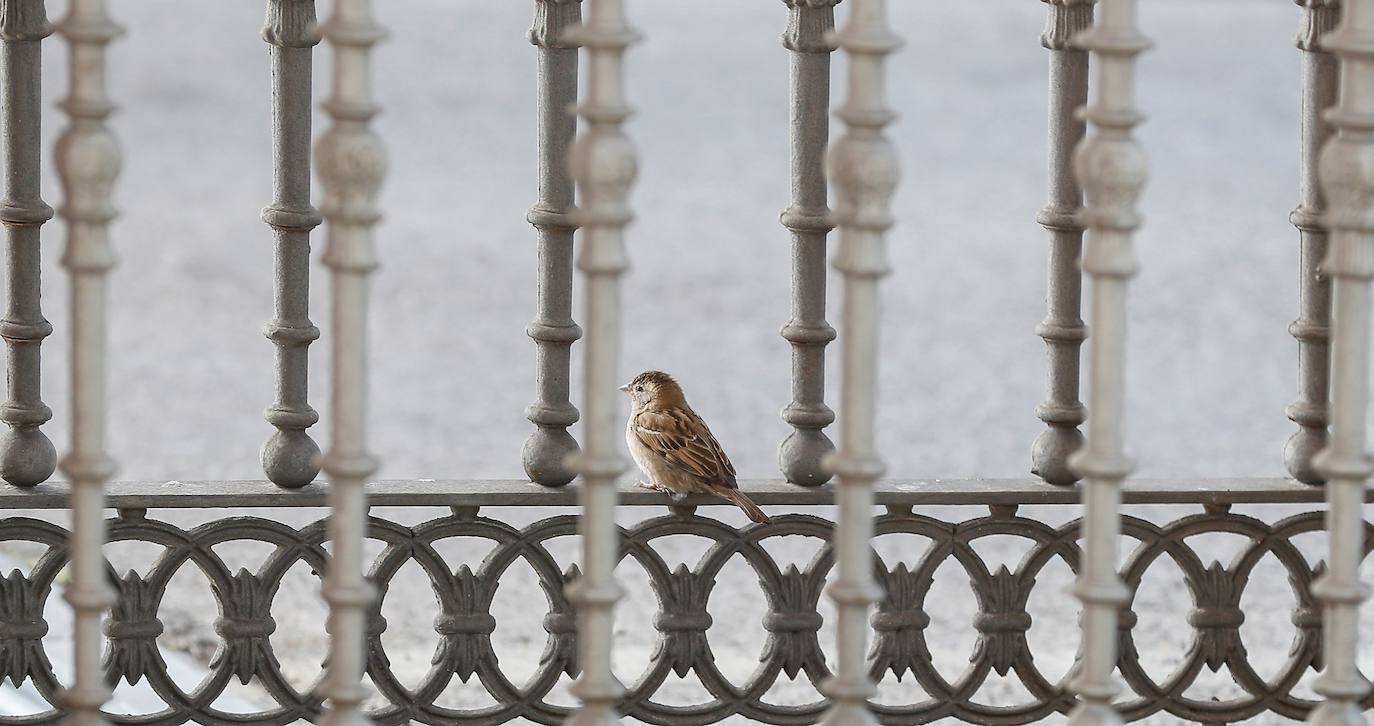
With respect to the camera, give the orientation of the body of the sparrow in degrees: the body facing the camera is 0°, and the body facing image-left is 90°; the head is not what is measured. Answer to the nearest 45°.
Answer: approximately 90°
